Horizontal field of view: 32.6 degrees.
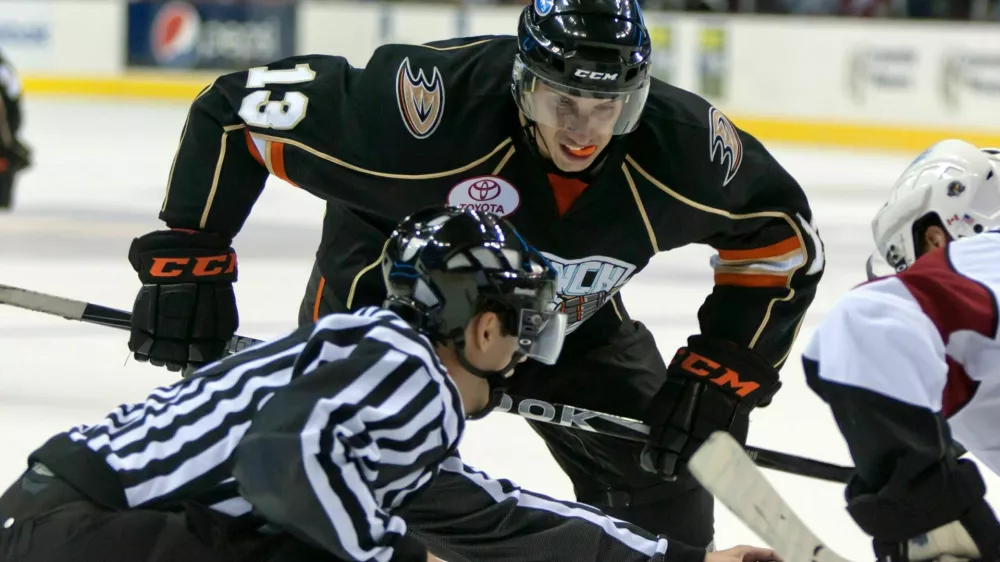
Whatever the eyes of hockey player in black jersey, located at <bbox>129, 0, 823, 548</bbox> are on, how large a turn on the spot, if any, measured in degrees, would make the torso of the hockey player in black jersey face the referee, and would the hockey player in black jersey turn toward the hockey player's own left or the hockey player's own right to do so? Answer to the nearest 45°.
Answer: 0° — they already face them

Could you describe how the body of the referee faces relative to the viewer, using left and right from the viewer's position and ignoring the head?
facing to the right of the viewer

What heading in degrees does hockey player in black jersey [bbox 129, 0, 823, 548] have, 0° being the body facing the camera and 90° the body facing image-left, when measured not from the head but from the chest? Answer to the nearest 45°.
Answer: approximately 0°

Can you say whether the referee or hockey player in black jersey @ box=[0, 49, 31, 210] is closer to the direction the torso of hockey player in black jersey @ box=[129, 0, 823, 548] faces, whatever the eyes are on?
the referee

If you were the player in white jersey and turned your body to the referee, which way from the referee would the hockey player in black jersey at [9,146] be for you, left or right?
right

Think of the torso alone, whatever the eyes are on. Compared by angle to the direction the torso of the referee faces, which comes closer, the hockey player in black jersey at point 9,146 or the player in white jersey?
the player in white jersey

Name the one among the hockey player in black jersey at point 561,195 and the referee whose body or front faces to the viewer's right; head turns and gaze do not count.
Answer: the referee

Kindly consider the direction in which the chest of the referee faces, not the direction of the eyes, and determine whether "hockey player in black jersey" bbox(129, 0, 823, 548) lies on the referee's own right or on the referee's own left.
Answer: on the referee's own left

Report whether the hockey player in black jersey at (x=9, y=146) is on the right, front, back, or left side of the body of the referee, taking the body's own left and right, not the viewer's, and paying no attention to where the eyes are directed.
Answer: left

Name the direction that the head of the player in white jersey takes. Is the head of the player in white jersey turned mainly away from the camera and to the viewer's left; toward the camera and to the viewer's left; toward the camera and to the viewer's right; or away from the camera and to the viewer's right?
away from the camera and to the viewer's left

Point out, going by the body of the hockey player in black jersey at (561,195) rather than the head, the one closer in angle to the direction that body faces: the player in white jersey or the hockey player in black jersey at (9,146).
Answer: the player in white jersey
